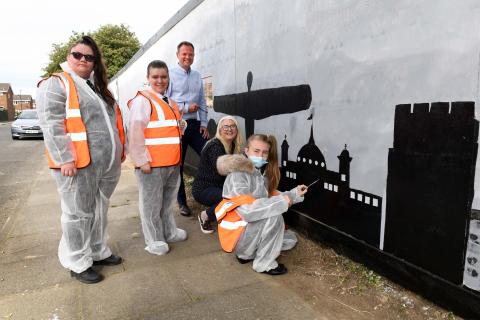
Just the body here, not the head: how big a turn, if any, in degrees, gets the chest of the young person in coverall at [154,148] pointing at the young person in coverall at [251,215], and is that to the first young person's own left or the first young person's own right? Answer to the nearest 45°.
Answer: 0° — they already face them

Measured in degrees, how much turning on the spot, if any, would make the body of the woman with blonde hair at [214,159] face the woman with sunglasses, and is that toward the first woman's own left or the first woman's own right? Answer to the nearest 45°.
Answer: approximately 90° to the first woman's own right

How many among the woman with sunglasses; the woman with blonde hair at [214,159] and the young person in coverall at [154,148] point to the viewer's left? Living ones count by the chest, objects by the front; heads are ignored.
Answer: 0

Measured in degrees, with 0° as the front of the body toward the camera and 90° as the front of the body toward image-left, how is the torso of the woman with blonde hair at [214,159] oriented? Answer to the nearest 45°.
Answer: approximately 315°

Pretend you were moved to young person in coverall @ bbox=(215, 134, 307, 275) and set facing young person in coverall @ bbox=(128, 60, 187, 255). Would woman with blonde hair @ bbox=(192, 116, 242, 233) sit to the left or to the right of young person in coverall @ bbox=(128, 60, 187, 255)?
right

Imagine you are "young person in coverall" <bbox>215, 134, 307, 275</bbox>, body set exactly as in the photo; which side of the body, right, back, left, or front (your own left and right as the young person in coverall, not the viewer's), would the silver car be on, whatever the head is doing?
back

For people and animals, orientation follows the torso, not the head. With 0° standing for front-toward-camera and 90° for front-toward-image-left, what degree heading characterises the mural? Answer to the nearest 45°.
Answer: approximately 45°

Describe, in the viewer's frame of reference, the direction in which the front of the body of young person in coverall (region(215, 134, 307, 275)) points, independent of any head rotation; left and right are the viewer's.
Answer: facing the viewer and to the right of the viewer

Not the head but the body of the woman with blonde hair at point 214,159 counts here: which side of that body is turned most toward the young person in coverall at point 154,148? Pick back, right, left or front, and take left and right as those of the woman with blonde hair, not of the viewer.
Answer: right

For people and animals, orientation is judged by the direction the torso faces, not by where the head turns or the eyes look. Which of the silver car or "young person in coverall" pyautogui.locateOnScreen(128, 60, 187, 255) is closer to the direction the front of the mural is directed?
the young person in coverall

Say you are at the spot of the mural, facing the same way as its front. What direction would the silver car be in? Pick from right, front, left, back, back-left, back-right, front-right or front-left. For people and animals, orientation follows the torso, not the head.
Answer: right
